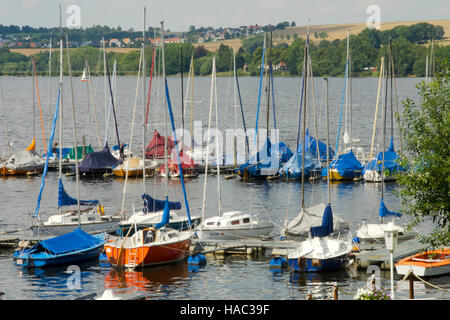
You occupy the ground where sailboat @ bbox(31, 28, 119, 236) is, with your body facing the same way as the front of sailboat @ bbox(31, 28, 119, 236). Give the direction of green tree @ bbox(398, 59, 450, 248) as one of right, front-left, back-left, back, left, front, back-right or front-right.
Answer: left
